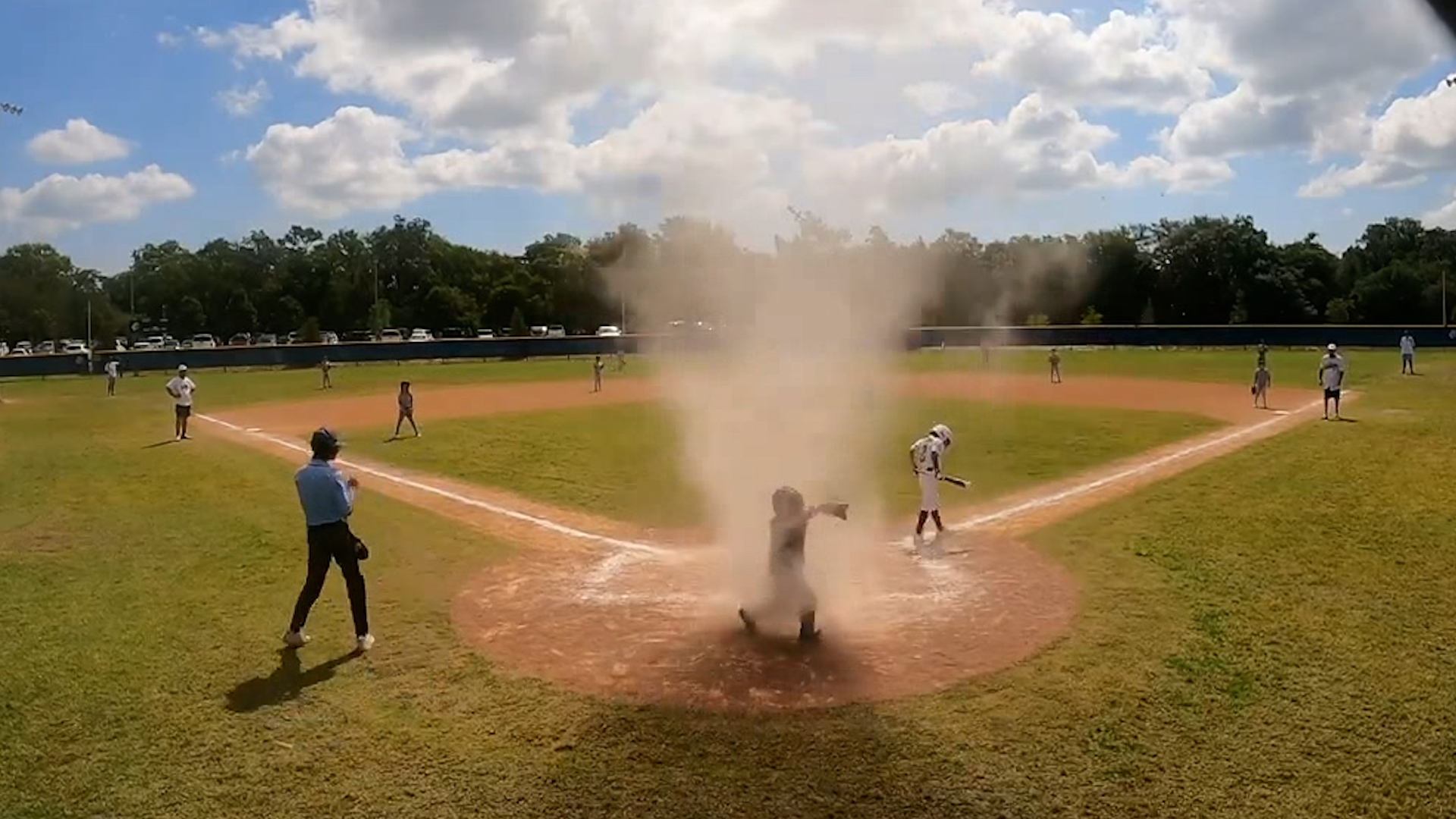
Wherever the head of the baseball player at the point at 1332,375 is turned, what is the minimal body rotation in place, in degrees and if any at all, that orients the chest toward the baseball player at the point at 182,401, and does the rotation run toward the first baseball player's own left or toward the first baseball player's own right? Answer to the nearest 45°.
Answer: approximately 45° to the first baseball player's own right

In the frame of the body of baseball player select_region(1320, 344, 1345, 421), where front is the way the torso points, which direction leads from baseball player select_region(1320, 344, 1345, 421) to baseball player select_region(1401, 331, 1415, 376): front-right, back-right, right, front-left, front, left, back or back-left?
back

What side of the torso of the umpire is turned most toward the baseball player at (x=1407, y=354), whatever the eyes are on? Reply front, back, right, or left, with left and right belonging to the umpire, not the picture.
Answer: front

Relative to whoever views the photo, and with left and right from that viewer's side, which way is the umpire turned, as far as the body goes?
facing away from the viewer and to the right of the viewer

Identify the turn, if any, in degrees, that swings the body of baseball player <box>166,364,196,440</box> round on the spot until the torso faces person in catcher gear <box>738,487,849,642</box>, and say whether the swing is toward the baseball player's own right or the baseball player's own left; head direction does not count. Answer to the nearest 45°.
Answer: approximately 45° to the baseball player's own right

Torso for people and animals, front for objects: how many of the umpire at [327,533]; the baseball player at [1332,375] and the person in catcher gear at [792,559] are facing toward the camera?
1

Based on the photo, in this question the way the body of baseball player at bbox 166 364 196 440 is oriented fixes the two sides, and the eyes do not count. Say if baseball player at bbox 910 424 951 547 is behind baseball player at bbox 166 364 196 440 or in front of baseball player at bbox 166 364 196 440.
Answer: in front

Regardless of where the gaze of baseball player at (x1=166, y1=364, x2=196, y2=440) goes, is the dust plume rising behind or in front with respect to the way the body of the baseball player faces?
in front
